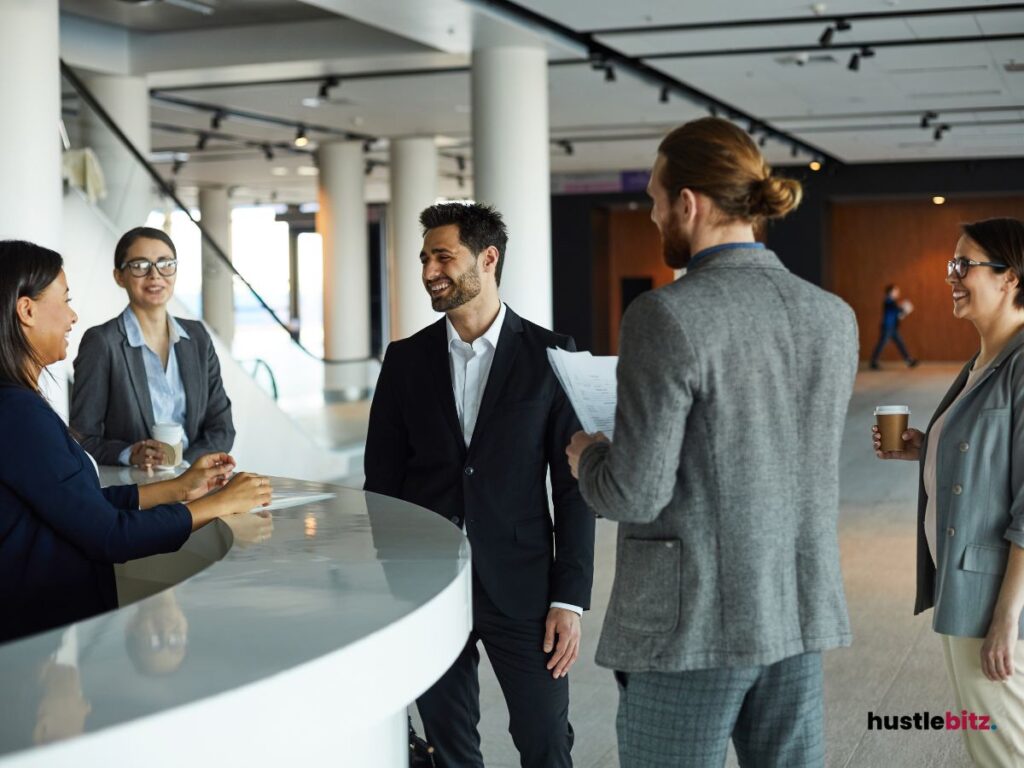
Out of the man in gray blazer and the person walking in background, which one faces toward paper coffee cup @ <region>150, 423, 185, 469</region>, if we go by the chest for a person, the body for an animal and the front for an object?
the man in gray blazer

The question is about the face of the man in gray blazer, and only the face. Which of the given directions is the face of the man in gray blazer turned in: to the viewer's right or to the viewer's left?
to the viewer's left

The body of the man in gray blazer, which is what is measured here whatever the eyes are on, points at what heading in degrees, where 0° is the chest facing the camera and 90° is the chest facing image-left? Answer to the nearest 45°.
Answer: approximately 135°

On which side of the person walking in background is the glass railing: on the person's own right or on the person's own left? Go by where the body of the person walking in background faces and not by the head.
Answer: on the person's own right

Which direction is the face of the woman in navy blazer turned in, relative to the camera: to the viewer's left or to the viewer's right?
to the viewer's right

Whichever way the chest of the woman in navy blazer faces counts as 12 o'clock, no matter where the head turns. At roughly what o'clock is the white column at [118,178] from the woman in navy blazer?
The white column is roughly at 9 o'clock from the woman in navy blazer.

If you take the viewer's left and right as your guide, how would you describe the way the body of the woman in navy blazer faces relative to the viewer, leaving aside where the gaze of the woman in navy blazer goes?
facing to the right of the viewer

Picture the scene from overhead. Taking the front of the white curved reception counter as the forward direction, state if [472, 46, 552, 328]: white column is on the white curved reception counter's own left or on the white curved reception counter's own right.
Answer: on the white curved reception counter's own left

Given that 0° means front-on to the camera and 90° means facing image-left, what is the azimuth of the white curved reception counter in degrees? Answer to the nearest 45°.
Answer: approximately 315°

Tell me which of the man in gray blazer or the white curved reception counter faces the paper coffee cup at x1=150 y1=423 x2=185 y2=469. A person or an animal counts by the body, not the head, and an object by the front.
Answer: the man in gray blazer

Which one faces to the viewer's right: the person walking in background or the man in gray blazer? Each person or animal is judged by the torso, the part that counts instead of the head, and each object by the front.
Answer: the person walking in background

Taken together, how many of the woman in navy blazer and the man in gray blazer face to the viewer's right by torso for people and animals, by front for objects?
1

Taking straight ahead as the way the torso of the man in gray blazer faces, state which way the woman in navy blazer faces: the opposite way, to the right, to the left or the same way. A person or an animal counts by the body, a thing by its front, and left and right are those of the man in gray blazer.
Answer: to the right
